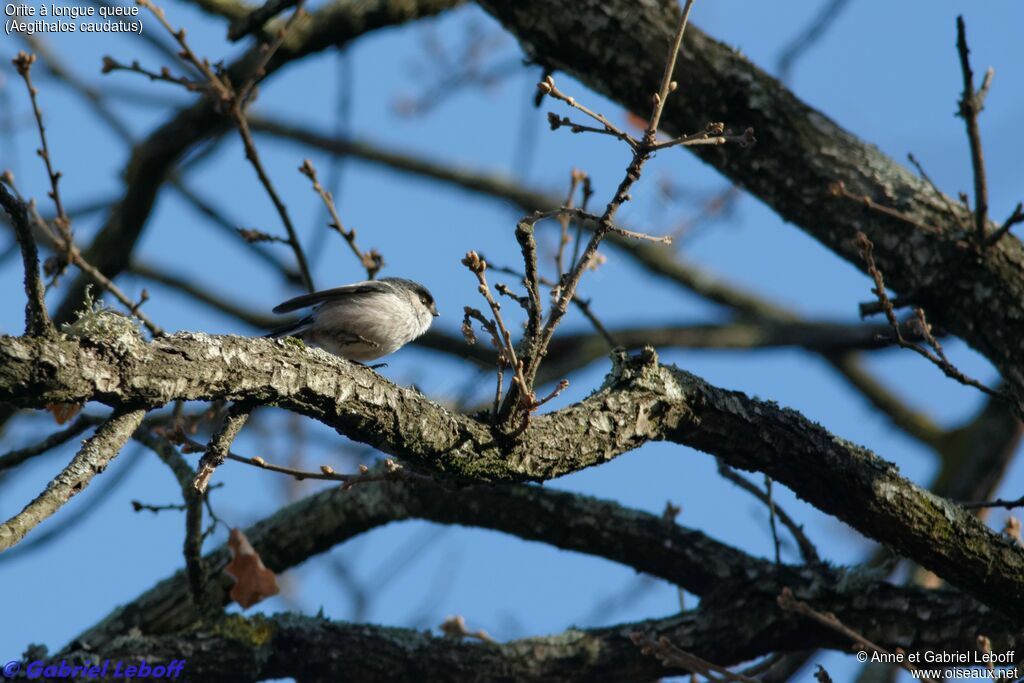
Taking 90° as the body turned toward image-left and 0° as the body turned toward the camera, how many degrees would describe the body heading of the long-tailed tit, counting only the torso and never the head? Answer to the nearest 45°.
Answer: approximately 270°

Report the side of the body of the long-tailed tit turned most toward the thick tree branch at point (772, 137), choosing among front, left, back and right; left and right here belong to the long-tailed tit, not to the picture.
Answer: front

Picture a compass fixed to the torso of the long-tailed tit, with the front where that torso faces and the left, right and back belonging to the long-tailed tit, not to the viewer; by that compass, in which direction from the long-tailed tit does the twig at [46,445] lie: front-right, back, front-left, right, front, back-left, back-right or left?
back
